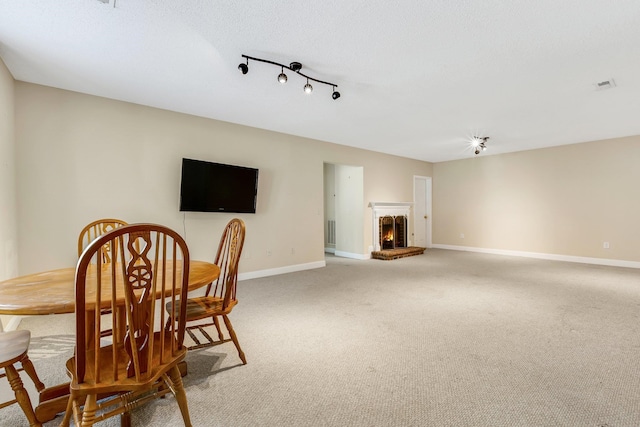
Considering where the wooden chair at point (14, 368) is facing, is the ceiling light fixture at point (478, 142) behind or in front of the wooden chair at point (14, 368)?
in front

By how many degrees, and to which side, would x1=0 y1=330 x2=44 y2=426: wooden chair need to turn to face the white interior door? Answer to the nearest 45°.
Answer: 0° — it already faces it

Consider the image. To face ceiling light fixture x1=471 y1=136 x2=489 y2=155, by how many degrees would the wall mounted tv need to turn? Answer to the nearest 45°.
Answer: approximately 45° to its left

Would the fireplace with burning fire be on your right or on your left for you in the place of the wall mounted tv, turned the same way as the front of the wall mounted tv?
on your left

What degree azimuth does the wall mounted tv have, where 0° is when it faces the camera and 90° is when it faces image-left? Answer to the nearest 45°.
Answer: approximately 315°

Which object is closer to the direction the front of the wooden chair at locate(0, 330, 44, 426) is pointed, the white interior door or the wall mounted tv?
the white interior door

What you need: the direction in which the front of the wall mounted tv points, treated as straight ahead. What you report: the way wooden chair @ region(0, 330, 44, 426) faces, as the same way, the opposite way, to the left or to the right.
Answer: to the left

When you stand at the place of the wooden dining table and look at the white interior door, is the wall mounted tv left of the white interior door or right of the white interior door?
left

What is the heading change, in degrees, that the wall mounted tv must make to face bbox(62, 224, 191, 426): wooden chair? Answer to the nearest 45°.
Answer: approximately 45° to its right

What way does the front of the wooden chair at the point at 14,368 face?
to the viewer's right

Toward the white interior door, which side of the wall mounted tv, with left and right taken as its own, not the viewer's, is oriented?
left

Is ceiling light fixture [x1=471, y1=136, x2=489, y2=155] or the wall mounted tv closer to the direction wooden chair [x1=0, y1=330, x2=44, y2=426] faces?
the ceiling light fixture

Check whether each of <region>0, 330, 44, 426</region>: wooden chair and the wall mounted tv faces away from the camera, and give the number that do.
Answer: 0
